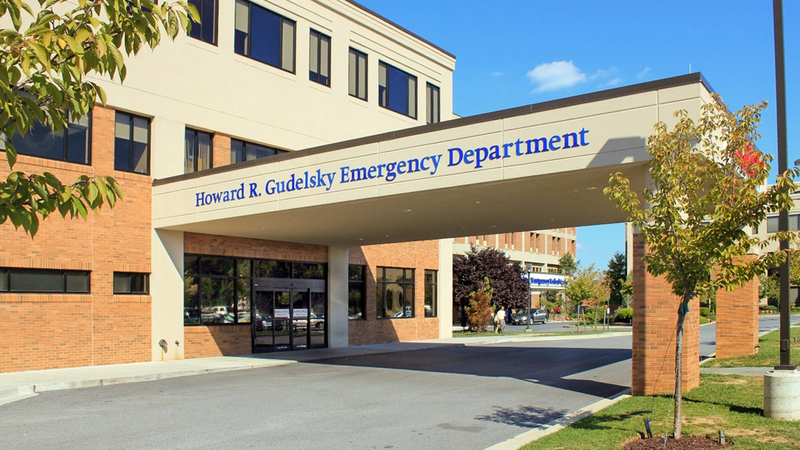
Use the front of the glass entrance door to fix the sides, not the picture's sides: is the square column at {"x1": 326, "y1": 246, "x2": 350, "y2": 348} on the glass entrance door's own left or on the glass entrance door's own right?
on the glass entrance door's own left

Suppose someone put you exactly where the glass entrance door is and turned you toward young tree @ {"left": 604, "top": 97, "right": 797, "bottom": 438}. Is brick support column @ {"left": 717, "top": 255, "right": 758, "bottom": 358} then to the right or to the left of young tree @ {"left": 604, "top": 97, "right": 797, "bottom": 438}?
left

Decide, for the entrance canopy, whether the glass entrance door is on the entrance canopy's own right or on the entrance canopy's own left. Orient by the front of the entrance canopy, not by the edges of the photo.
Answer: on the entrance canopy's own right

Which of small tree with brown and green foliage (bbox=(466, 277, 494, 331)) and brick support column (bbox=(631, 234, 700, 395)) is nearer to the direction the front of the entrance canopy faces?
the brick support column

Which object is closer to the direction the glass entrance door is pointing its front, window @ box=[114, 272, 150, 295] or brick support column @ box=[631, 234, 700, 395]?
the brick support column

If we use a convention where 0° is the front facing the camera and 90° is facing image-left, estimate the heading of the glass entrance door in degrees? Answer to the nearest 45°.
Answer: approximately 315°

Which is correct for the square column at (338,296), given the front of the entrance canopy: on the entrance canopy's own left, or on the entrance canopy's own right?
on the entrance canopy's own right

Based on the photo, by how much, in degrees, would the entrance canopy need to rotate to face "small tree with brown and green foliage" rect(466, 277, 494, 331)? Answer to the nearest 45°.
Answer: approximately 135° to its right

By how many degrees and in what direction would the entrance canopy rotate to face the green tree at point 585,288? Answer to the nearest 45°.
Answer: approximately 135° to its right
